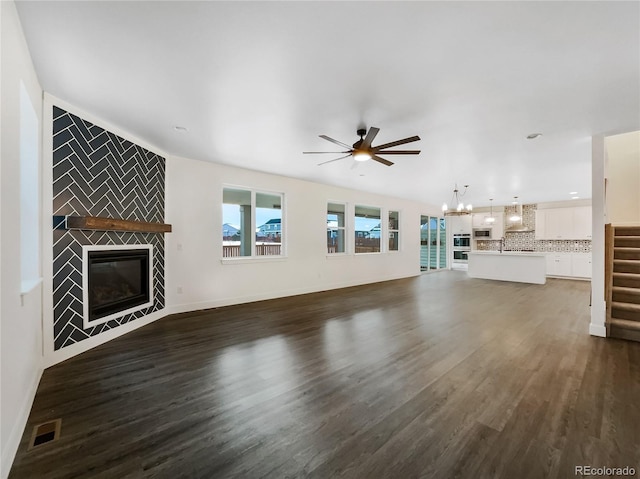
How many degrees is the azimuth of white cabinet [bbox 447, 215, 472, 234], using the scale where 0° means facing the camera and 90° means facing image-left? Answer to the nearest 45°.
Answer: approximately 0°

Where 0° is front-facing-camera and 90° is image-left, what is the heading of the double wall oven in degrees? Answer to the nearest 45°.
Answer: approximately 0°

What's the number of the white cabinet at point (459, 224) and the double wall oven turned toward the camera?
2

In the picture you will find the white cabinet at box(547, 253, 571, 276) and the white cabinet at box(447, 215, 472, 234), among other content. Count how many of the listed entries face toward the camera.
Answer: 2

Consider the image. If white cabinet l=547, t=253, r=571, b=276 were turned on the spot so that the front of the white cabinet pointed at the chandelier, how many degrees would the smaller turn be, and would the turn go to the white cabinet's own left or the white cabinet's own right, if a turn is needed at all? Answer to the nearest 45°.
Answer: approximately 45° to the white cabinet's own right

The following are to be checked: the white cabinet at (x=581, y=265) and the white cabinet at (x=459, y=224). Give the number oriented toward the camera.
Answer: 2

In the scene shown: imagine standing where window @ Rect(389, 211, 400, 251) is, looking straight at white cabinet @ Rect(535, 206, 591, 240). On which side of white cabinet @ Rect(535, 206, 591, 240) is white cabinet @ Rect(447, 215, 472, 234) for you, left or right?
left

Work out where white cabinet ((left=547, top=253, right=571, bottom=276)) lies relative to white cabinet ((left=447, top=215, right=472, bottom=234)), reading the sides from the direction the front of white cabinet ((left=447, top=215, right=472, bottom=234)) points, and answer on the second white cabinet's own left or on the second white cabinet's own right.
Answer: on the second white cabinet's own left

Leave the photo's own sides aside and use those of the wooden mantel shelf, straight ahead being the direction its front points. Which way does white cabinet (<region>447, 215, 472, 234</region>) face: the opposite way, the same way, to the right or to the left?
to the right
